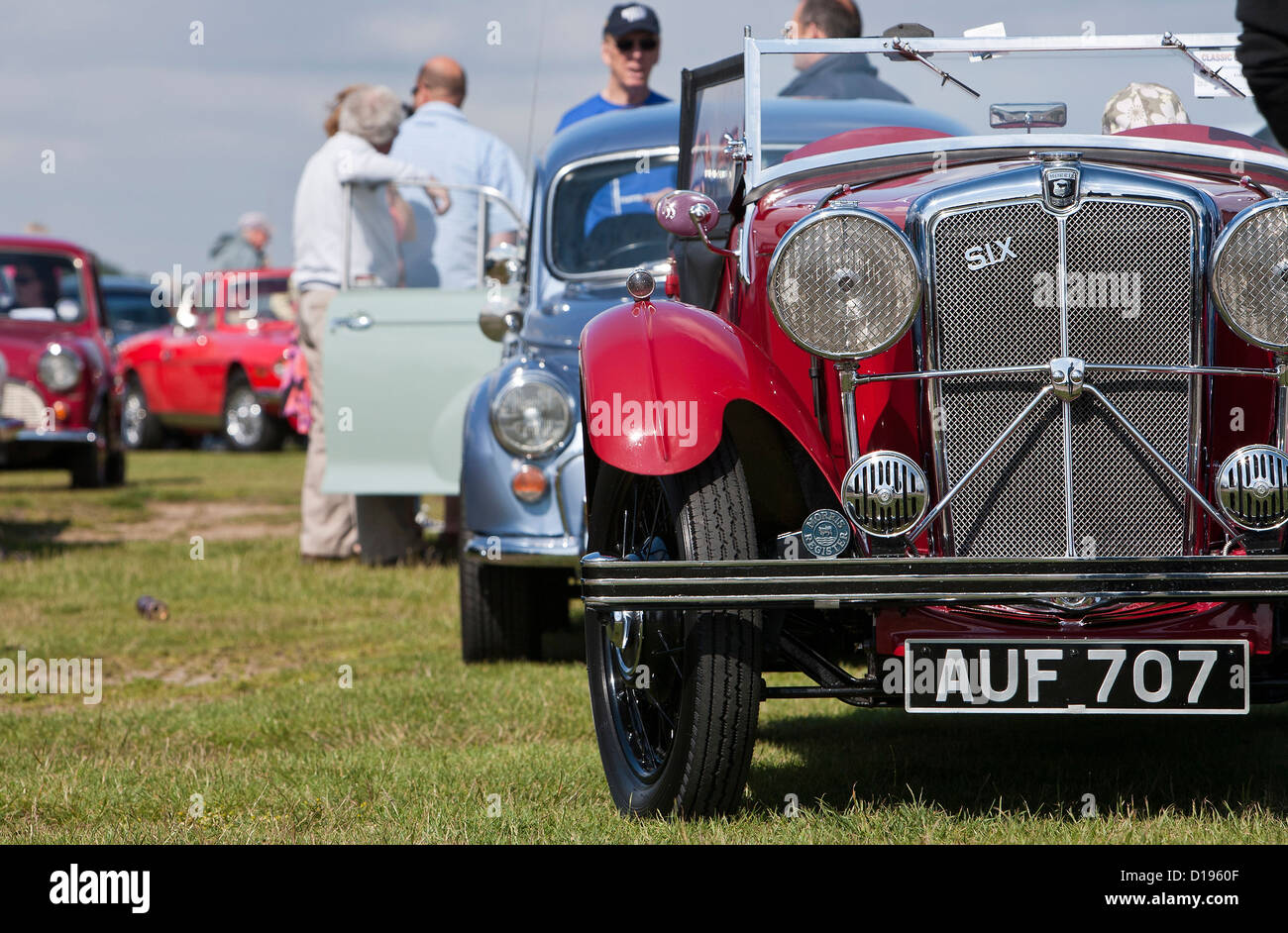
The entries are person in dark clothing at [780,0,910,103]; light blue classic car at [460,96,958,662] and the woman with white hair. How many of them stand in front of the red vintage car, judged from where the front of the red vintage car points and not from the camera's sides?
0

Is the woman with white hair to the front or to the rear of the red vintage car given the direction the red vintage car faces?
to the rear

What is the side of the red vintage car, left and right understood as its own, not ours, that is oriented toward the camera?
front

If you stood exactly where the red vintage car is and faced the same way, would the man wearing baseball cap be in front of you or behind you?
behind

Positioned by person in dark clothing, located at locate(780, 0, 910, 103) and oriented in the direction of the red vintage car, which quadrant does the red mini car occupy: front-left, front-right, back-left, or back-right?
back-right

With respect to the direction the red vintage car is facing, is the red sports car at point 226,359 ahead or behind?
behind

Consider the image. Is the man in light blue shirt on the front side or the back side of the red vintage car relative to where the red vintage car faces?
on the back side

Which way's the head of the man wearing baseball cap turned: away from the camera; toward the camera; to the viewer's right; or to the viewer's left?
toward the camera

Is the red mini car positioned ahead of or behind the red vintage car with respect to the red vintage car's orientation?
behind
